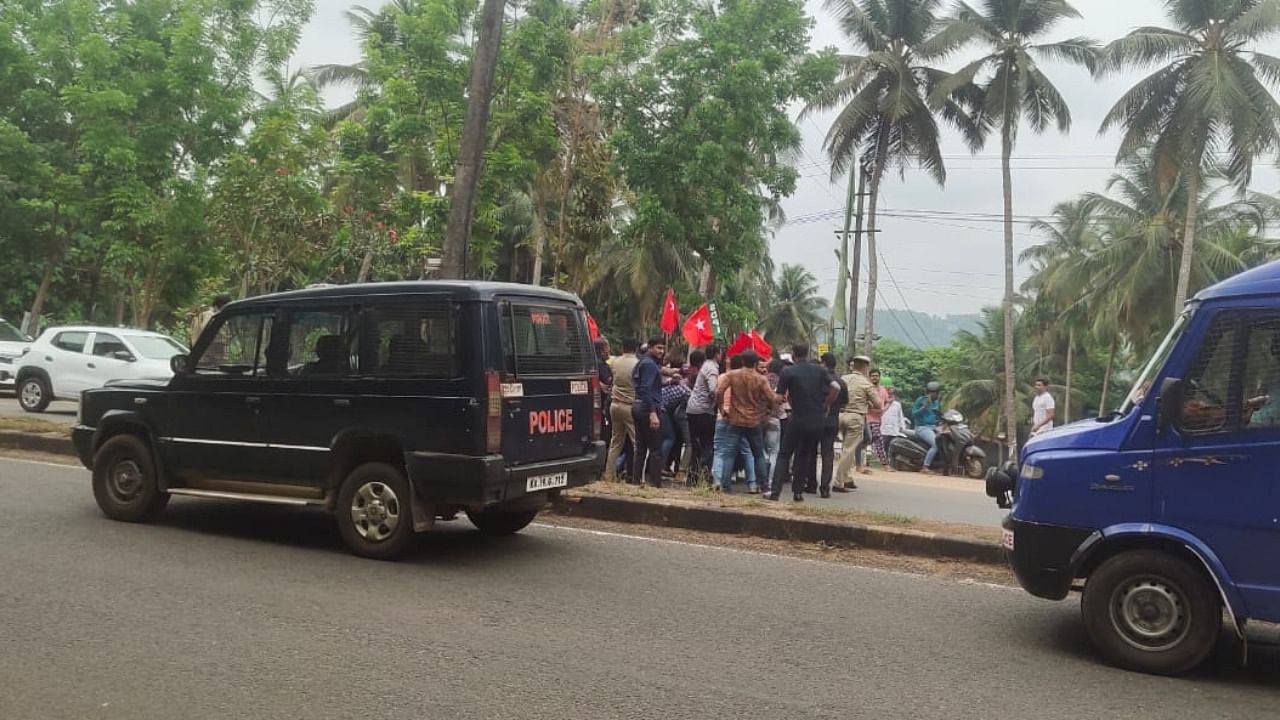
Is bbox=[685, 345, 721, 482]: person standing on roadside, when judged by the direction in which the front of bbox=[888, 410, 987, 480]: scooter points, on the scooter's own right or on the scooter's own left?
on the scooter's own right

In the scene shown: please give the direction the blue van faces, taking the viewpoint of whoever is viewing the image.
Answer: facing to the left of the viewer

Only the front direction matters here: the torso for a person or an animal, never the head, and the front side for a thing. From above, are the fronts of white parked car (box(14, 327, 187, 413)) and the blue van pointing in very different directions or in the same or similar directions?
very different directions

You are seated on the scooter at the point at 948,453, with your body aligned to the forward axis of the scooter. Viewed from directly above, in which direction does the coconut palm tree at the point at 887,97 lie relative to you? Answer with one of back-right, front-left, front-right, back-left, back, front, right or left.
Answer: back-left

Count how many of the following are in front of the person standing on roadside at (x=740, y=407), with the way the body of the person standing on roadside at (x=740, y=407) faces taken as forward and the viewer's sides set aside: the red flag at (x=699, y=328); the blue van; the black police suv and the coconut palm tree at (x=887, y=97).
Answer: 2

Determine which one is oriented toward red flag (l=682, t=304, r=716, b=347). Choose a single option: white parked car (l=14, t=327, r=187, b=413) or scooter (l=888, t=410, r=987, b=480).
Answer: the white parked car

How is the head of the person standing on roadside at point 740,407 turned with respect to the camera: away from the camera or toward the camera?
away from the camera

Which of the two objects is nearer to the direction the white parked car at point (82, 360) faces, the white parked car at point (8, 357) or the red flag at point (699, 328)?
the red flag

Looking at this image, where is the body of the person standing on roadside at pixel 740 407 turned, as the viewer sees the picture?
away from the camera

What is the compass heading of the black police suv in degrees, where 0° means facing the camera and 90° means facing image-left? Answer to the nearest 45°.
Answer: approximately 135°

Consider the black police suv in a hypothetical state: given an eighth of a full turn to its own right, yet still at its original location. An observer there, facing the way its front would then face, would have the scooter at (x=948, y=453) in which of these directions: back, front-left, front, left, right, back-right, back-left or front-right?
front-right

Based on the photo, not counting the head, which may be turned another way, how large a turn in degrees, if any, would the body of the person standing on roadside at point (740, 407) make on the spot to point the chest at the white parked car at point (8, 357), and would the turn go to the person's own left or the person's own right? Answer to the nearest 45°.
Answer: approximately 45° to the person's own left
